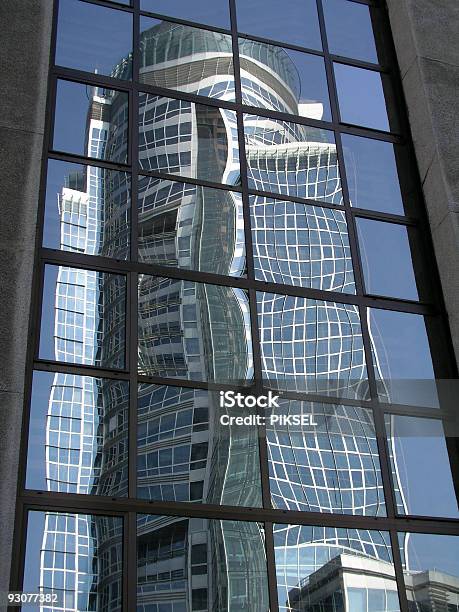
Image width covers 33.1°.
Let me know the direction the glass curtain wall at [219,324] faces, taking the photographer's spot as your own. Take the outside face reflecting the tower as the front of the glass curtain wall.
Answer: facing the viewer

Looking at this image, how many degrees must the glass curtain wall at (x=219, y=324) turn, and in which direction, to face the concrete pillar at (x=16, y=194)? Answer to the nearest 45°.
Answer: approximately 45° to its right
